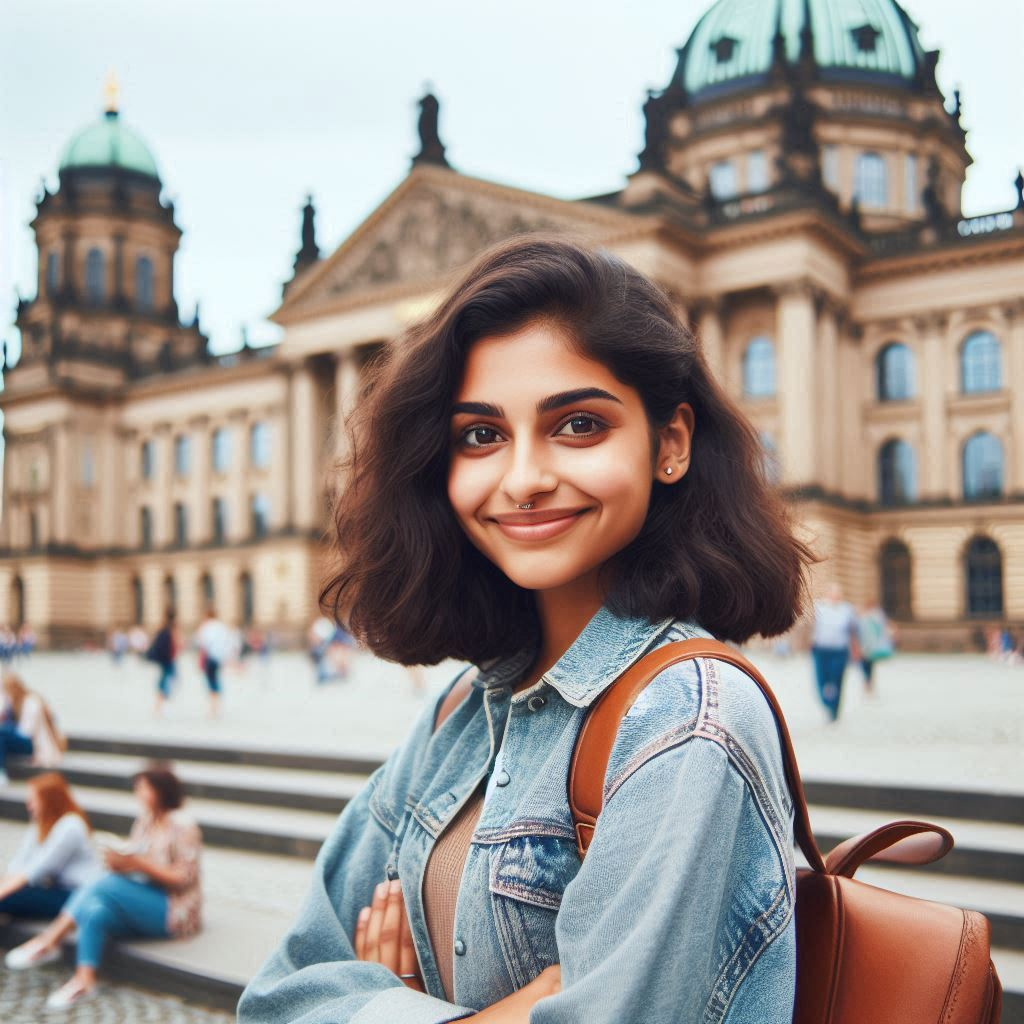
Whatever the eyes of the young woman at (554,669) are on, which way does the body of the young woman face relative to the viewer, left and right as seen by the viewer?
facing the viewer and to the left of the viewer

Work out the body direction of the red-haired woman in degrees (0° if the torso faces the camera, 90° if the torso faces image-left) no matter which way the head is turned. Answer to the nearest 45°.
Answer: approximately 90°

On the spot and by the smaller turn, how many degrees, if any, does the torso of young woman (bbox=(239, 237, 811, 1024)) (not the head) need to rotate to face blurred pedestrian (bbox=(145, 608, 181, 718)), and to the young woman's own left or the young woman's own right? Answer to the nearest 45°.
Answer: approximately 135° to the young woman's own right

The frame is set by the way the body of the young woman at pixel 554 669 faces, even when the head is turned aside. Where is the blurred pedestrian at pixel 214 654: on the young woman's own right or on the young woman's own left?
on the young woman's own right

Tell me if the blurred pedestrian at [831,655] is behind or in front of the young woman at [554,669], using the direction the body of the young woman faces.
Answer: behind

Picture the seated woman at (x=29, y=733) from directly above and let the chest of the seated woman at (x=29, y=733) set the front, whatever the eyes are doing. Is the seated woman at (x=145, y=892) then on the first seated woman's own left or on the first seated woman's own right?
on the first seated woman's own left

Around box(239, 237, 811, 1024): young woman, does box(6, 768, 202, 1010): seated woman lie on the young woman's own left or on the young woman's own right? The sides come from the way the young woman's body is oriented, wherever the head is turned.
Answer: on the young woman's own right

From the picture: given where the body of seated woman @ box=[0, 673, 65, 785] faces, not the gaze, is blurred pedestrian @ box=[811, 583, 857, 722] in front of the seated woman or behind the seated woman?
behind
